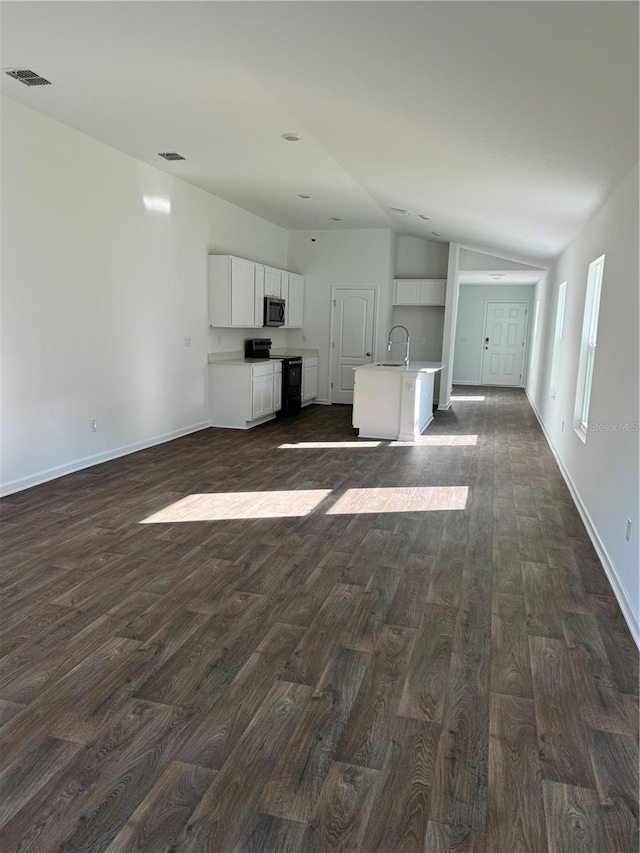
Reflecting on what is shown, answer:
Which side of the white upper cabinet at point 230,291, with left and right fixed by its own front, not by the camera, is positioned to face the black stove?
left

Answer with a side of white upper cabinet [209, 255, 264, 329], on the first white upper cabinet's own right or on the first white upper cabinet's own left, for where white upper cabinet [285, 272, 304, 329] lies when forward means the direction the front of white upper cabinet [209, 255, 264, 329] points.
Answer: on the first white upper cabinet's own left

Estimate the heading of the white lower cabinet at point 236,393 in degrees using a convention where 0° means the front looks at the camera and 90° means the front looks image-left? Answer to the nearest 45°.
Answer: approximately 315°

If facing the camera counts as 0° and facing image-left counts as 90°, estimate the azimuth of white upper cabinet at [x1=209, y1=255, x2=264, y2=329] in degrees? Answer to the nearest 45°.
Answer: approximately 315°

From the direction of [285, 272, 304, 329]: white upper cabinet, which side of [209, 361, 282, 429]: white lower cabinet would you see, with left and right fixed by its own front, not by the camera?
left

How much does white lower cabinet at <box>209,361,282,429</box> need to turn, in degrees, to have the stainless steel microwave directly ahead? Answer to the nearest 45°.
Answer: approximately 90° to its left

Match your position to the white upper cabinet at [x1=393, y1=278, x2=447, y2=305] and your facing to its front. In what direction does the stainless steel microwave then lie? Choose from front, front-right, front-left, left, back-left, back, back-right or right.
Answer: front-right

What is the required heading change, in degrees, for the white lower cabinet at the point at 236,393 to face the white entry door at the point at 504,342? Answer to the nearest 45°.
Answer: approximately 90° to its left

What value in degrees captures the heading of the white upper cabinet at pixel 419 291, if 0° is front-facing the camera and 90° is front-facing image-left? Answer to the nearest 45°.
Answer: approximately 0°

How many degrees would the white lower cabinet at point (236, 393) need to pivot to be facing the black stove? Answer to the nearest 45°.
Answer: approximately 90° to its left
